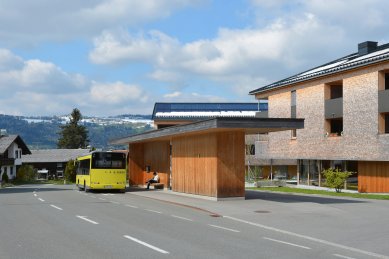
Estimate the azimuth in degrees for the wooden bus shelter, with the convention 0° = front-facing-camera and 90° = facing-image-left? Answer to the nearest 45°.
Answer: approximately 45°

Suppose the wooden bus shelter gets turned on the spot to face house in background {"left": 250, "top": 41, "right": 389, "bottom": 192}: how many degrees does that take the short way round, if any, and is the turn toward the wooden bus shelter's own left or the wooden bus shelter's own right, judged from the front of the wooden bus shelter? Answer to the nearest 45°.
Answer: approximately 180°

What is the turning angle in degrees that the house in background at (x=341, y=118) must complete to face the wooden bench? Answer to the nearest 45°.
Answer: approximately 45° to its right

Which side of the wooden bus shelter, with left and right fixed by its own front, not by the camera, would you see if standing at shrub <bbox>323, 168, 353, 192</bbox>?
back

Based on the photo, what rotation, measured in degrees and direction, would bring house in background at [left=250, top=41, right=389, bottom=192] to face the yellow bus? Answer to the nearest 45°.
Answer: approximately 45° to its right
